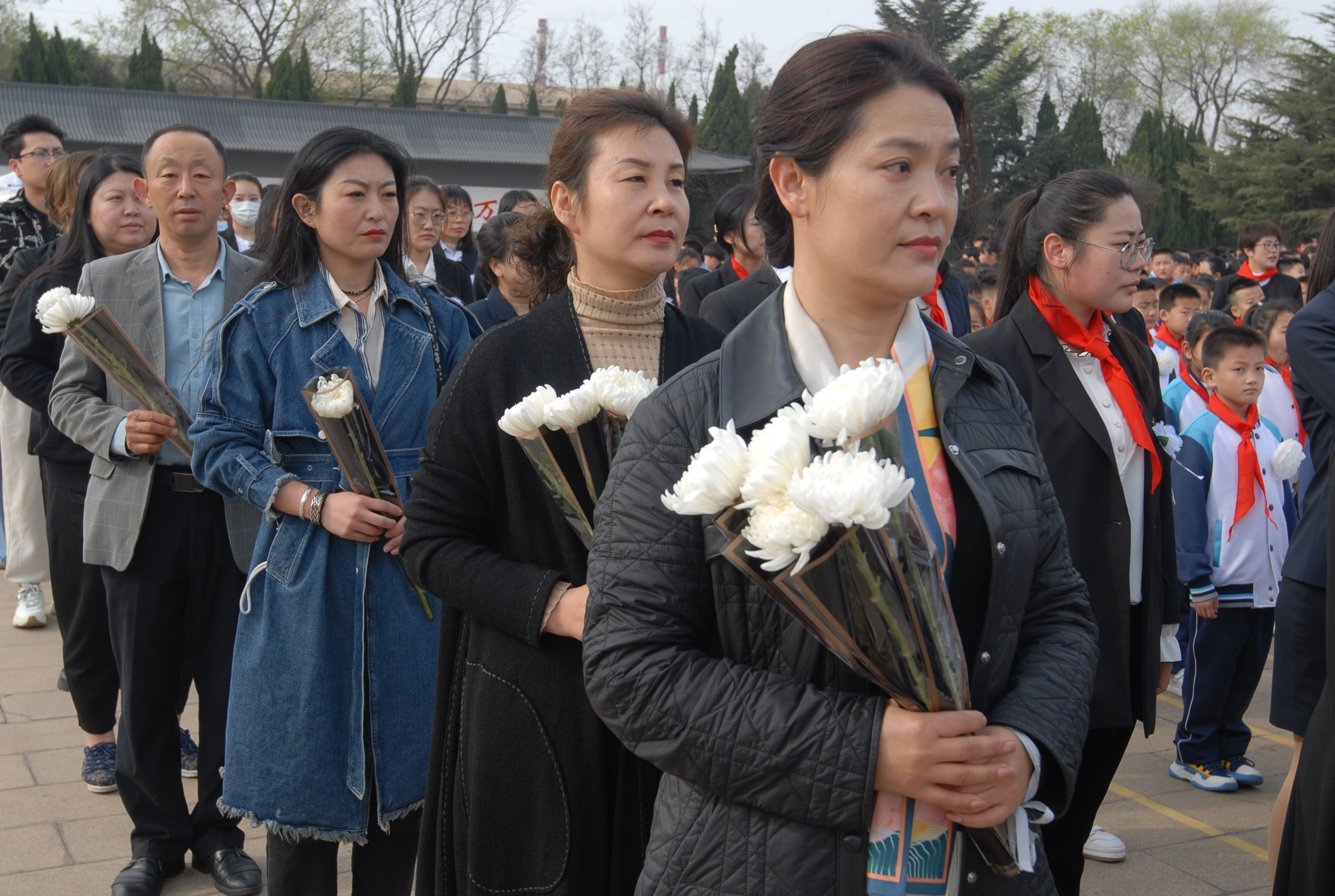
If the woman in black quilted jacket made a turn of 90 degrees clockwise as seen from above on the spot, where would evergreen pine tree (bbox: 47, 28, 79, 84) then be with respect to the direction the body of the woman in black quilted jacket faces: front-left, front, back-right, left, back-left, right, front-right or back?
right

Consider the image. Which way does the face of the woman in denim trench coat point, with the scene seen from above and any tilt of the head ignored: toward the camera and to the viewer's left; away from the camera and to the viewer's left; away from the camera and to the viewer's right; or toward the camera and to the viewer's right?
toward the camera and to the viewer's right

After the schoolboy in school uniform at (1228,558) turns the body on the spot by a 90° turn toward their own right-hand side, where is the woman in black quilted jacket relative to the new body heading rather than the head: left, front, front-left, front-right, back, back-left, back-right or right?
front-left

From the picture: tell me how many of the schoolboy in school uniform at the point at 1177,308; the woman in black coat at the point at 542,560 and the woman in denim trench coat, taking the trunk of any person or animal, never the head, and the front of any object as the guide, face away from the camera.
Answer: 0

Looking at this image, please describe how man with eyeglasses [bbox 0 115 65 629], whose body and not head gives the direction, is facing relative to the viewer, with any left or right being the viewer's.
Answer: facing the viewer and to the right of the viewer

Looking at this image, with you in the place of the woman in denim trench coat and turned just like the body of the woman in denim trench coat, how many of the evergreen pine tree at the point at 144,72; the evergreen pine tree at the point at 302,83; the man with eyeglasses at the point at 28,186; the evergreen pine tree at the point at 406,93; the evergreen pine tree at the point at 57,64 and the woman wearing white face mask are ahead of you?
0

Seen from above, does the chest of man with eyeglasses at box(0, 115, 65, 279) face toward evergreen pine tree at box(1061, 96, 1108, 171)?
no

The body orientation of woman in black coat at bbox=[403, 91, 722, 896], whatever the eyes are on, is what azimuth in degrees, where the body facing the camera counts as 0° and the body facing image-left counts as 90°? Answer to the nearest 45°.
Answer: approximately 315°

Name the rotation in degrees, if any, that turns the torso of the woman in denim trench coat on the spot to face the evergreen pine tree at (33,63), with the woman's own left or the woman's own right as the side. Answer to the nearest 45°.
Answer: approximately 135° to the woman's own left

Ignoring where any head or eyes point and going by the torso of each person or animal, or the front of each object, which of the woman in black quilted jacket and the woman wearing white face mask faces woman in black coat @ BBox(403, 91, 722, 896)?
the woman wearing white face mask

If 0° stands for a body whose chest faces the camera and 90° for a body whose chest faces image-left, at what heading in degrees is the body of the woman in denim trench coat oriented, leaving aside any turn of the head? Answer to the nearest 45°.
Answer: approximately 315°

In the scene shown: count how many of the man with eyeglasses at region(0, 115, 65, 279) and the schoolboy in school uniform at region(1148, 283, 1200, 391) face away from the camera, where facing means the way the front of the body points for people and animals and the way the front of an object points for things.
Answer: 0

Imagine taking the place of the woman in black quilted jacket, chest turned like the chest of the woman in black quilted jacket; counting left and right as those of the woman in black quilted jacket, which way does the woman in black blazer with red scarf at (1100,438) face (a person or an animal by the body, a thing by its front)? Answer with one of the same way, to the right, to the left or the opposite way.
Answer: the same way

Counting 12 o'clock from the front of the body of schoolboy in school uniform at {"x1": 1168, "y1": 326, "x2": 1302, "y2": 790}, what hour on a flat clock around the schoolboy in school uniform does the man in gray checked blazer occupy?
The man in gray checked blazer is roughly at 3 o'clock from the schoolboy in school uniform.

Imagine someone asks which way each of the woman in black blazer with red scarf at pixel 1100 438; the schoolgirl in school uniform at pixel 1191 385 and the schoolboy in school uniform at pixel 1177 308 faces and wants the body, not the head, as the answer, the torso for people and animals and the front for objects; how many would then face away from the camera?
0

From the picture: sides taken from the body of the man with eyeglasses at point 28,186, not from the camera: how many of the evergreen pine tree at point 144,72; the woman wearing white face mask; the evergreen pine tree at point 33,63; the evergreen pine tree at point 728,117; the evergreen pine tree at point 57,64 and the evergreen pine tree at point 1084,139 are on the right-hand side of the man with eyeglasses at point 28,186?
0

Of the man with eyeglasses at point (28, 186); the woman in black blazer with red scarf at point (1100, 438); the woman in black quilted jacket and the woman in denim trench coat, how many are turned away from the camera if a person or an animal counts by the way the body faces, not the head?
0

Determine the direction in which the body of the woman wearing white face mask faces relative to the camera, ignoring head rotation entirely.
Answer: toward the camera

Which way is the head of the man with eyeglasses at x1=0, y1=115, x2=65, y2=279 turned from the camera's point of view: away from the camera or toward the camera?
toward the camera
